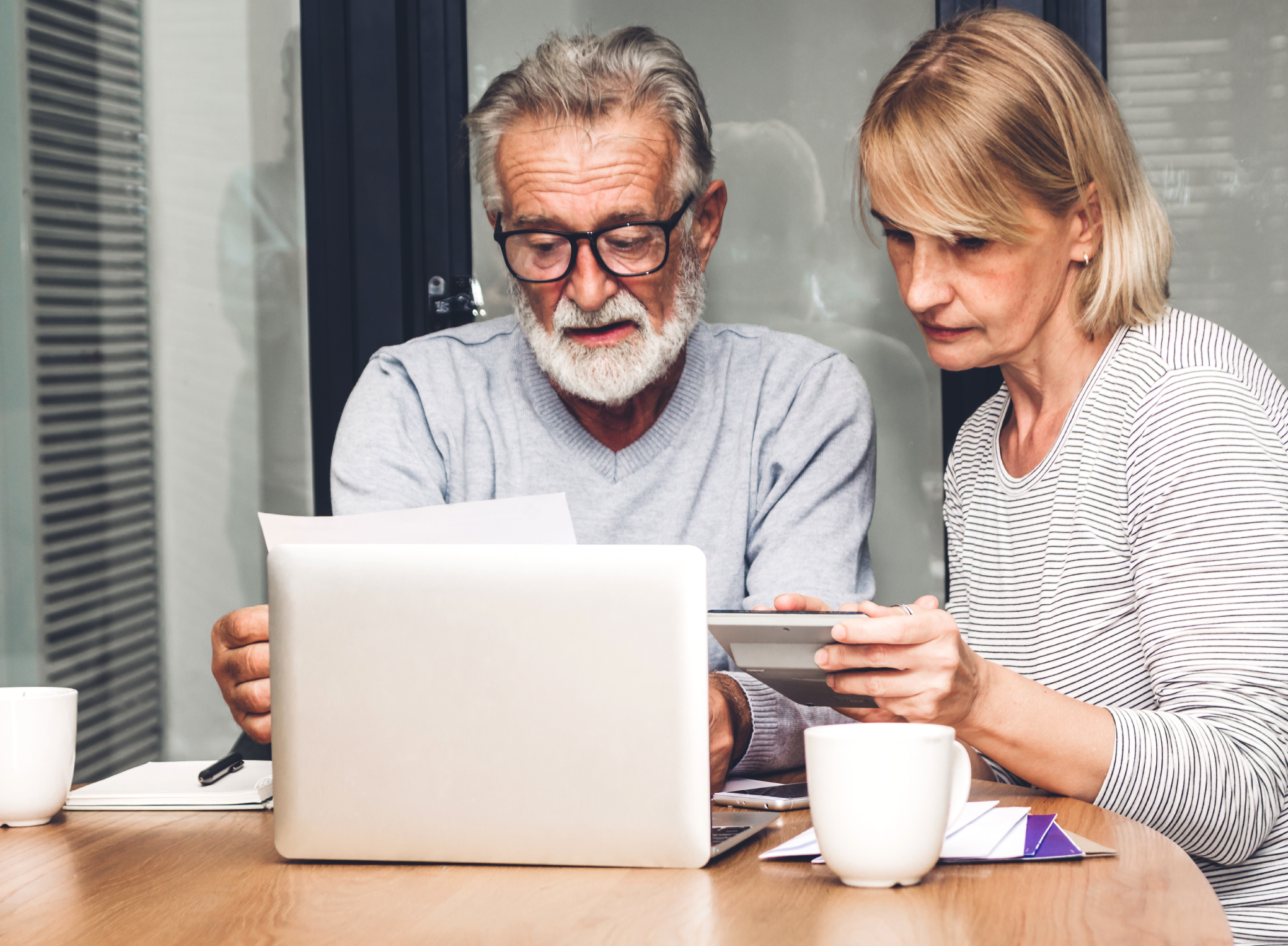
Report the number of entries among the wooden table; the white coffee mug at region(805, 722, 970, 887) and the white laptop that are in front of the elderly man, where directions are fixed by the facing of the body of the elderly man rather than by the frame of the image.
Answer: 3

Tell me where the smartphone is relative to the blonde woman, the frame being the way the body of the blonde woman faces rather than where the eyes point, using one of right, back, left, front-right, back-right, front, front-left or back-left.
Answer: front

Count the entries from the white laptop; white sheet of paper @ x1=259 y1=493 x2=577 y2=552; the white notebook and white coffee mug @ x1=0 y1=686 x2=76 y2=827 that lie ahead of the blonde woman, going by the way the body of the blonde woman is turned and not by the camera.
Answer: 4

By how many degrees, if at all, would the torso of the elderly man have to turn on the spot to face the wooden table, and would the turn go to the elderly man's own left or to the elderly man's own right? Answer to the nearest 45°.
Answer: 0° — they already face it

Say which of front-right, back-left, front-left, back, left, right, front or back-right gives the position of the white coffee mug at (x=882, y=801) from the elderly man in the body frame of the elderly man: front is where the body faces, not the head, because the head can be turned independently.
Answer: front

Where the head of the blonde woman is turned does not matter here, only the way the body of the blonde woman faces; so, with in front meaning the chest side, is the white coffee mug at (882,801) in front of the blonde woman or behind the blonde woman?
in front

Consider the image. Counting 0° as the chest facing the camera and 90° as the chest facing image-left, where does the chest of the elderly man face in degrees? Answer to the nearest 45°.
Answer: approximately 0°

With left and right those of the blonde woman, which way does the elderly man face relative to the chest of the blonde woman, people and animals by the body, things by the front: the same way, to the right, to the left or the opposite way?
to the left

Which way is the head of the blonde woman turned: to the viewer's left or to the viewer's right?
to the viewer's left

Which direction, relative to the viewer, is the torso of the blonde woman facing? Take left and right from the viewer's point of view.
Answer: facing the viewer and to the left of the viewer

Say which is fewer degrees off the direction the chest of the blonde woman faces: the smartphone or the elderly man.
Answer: the smartphone

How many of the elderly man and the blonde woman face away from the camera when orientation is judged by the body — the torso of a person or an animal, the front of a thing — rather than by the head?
0

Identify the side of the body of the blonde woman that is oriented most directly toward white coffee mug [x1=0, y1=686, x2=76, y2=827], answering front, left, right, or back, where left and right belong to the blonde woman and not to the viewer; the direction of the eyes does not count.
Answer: front

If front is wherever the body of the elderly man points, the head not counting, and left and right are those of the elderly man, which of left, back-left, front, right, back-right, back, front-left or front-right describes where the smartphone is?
front
